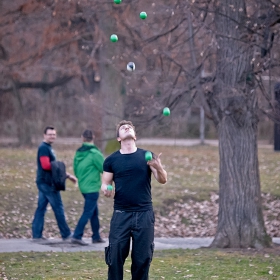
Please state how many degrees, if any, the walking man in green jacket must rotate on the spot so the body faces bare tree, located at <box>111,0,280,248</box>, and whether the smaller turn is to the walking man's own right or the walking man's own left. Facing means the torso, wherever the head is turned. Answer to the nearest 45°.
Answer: approximately 45° to the walking man's own right

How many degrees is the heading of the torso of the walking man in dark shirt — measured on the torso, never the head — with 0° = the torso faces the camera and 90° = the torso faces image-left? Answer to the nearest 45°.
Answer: approximately 270°

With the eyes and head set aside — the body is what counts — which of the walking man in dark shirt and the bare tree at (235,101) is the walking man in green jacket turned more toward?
the bare tree

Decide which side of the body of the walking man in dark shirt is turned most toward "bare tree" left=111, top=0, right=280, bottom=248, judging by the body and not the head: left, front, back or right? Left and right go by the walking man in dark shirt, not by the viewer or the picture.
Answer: front

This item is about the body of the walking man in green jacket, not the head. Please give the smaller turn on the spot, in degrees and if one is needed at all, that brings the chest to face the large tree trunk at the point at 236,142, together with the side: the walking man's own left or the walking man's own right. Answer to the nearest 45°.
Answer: approximately 45° to the walking man's own right

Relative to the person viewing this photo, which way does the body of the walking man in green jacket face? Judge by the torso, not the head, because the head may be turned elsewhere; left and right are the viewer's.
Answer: facing away from the viewer and to the right of the viewer

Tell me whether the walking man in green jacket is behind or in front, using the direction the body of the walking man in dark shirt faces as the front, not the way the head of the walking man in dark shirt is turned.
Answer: in front
